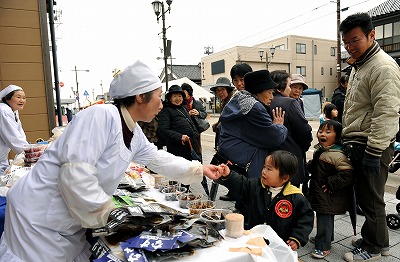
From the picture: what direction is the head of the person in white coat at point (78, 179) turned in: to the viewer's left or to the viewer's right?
to the viewer's right

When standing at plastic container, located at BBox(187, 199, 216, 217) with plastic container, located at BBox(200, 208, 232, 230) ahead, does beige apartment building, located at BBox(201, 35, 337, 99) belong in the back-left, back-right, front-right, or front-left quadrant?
back-left

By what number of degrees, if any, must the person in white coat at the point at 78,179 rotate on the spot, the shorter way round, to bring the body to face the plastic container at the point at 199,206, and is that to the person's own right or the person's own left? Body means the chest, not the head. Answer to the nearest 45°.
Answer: approximately 45° to the person's own left

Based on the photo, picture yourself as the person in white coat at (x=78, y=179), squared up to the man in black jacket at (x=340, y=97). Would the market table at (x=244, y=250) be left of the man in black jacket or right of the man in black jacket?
right

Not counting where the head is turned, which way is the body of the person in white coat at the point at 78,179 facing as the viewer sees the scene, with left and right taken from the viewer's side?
facing to the right of the viewer
